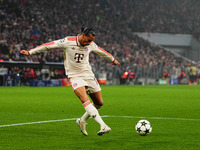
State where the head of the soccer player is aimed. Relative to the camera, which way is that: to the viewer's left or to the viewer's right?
to the viewer's right

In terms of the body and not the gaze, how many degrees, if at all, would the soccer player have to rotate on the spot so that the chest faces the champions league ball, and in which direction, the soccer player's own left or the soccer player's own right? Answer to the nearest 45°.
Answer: approximately 45° to the soccer player's own left

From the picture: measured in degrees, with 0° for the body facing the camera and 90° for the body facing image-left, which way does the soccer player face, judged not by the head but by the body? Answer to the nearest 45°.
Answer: approximately 315°
